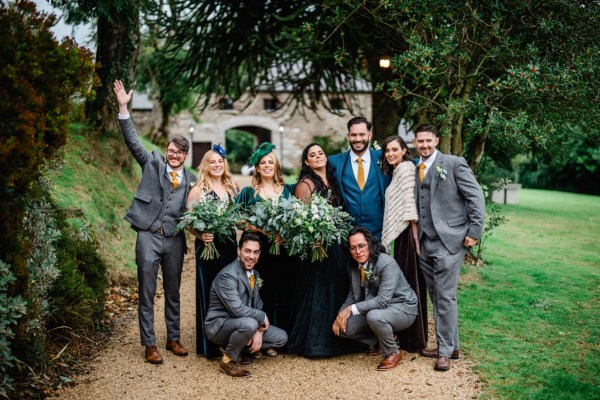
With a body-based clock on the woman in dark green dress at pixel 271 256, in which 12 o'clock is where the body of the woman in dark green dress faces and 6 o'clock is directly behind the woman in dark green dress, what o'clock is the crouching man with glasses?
The crouching man with glasses is roughly at 10 o'clock from the woman in dark green dress.

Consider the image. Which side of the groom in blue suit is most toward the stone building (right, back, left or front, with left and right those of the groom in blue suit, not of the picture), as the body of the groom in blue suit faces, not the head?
back

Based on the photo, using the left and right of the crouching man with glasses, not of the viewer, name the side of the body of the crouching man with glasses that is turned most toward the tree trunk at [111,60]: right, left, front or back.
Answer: right

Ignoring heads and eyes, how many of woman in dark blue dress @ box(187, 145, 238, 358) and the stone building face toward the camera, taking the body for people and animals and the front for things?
2

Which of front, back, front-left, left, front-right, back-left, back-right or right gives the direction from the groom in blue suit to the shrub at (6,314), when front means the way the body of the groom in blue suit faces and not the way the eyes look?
front-right

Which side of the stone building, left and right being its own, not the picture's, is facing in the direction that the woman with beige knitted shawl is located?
front

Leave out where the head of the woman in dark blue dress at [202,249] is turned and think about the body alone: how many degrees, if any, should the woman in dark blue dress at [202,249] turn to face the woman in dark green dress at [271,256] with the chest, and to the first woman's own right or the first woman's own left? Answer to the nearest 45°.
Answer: approximately 90° to the first woman's own left

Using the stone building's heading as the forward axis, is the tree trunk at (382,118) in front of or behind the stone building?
in front
